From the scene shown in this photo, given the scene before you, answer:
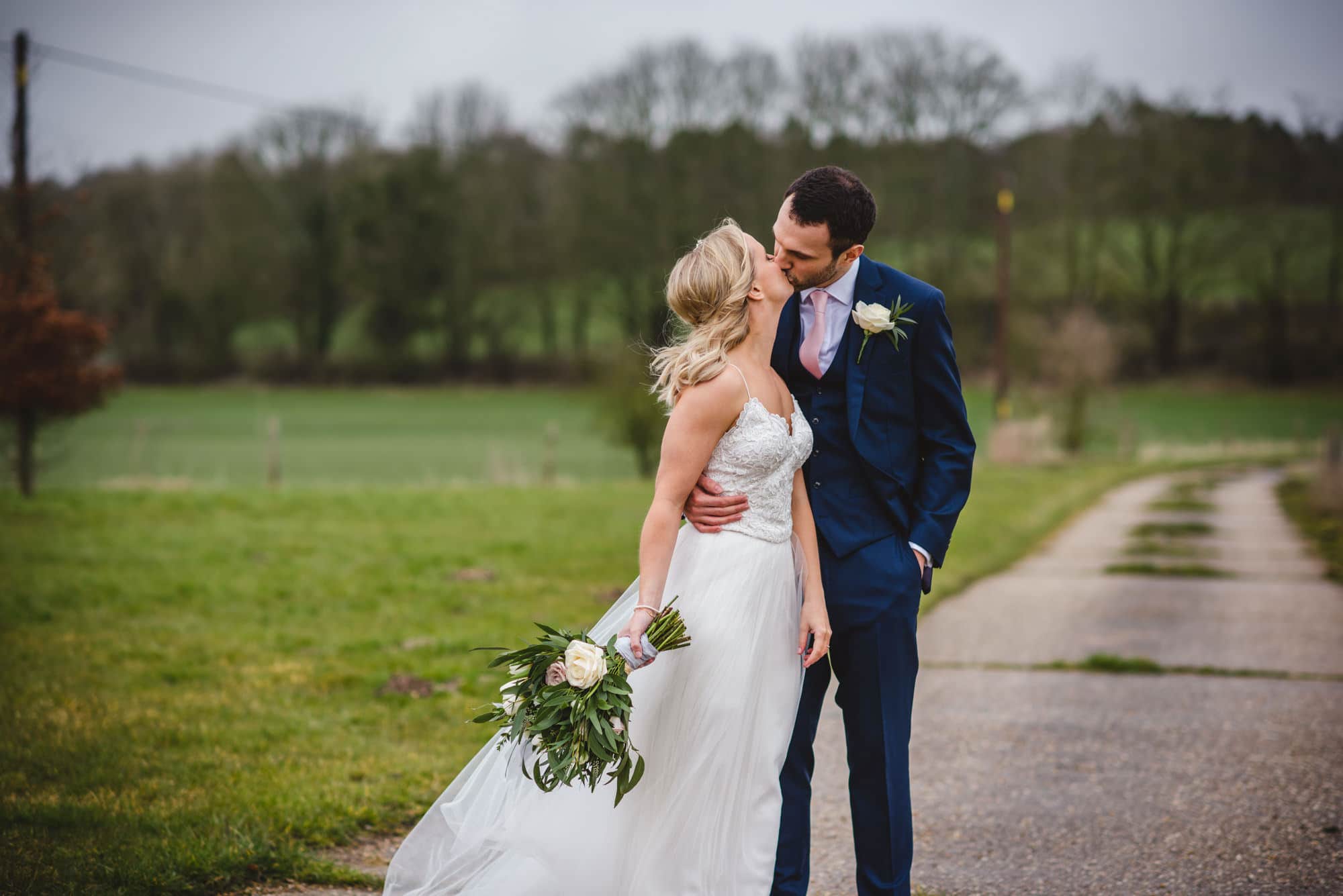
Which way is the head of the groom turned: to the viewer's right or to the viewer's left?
to the viewer's left

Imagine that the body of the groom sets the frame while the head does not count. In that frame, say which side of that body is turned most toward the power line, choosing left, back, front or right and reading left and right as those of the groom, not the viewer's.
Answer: right

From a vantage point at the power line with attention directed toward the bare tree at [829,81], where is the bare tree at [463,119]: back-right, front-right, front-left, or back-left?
front-left

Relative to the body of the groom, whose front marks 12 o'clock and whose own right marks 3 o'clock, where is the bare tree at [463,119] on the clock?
The bare tree is roughly at 4 o'clock from the groom.

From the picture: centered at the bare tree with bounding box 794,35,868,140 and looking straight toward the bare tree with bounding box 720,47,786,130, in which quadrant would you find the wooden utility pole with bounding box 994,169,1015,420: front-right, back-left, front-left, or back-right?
back-left

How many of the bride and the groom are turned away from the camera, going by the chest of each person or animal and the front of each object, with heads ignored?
0

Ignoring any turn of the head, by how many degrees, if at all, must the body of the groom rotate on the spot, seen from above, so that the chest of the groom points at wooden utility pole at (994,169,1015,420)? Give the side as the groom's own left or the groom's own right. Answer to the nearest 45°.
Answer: approximately 135° to the groom's own right

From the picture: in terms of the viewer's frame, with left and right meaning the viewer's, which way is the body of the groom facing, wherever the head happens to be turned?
facing the viewer and to the left of the viewer

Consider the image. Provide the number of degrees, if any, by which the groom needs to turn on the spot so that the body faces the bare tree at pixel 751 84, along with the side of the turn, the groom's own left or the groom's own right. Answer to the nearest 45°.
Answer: approximately 135° to the groom's own right

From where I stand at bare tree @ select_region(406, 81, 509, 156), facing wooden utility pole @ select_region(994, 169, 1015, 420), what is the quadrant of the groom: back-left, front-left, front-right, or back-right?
front-right

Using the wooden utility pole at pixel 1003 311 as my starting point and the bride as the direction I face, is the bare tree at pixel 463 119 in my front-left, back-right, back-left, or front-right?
back-right
